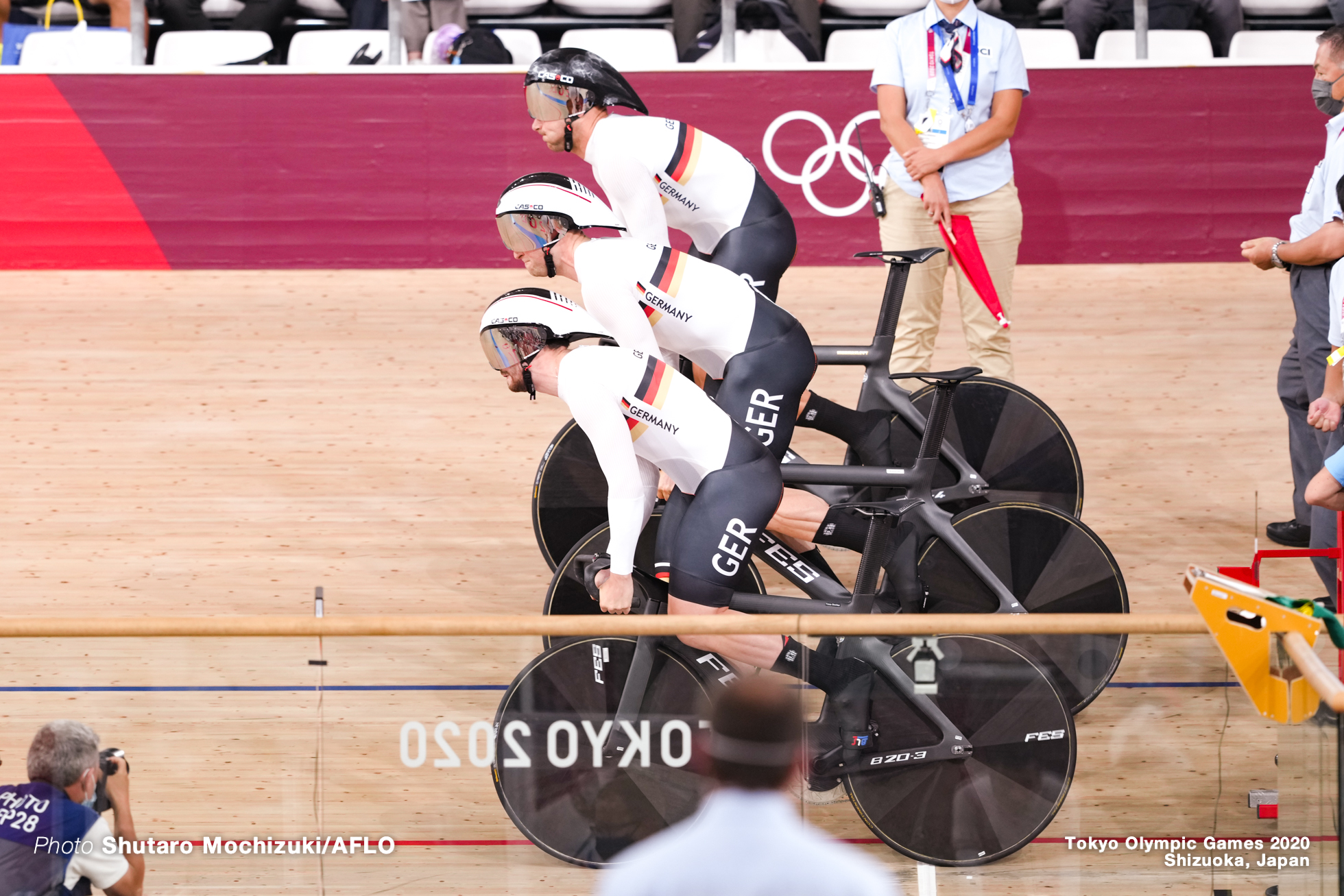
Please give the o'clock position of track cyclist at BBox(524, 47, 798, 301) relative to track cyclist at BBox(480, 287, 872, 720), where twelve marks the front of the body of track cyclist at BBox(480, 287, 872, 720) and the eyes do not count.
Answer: track cyclist at BBox(524, 47, 798, 301) is roughly at 3 o'clock from track cyclist at BBox(480, 287, 872, 720).

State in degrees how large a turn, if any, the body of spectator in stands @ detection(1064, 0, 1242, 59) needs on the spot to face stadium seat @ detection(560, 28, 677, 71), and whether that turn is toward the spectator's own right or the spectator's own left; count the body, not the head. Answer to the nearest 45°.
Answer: approximately 90° to the spectator's own right

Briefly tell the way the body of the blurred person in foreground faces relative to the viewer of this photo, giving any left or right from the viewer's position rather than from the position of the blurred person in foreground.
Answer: facing away from the viewer

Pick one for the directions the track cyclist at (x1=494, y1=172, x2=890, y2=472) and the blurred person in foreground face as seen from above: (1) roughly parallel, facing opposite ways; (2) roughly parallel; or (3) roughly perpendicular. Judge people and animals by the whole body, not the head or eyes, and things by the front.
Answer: roughly perpendicular

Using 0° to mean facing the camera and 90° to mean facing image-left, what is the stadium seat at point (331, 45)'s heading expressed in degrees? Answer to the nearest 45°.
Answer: approximately 0°

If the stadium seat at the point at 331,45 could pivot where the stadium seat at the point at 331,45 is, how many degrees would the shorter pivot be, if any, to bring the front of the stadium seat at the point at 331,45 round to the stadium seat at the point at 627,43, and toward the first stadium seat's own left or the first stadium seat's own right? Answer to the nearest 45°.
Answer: approximately 90° to the first stadium seat's own left

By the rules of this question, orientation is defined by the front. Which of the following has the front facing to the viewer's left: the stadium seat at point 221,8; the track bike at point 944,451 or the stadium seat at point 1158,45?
the track bike

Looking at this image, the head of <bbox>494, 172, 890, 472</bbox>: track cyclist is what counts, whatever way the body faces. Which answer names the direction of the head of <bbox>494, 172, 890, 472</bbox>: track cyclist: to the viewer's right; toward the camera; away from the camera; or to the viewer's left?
to the viewer's left

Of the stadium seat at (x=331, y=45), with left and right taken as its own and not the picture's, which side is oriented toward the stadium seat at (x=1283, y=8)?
left

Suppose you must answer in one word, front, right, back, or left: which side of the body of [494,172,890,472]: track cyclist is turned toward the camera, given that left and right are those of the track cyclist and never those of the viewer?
left

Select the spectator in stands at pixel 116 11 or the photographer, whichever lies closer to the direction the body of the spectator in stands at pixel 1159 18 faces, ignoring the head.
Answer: the photographer

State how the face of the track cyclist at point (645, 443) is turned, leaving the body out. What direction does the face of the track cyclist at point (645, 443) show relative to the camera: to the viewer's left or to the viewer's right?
to the viewer's left

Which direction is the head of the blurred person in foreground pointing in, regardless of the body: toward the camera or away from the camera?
away from the camera
